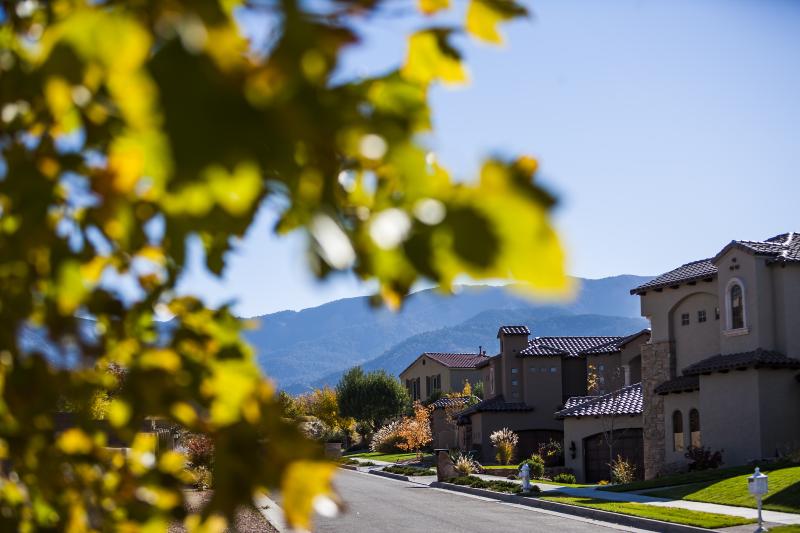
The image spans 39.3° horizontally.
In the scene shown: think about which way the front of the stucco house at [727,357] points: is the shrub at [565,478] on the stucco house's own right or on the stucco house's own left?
on the stucco house's own right

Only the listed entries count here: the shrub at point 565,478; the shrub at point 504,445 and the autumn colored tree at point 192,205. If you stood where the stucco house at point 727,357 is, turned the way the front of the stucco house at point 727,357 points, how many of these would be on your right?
2

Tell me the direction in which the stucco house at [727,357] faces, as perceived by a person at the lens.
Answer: facing the viewer and to the left of the viewer

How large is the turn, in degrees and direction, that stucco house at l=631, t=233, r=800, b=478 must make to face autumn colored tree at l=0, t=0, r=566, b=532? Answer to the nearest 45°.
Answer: approximately 45° to its left

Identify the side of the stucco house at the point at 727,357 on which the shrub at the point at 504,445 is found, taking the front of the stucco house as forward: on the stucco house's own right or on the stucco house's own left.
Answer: on the stucco house's own right
